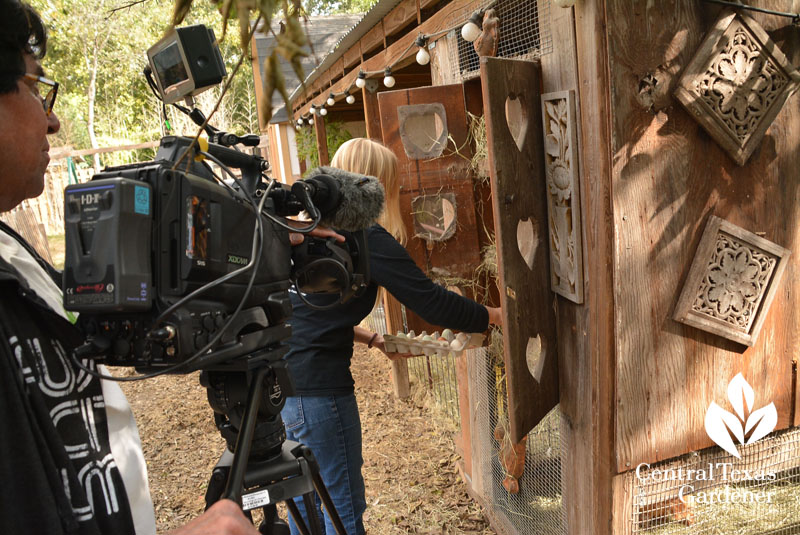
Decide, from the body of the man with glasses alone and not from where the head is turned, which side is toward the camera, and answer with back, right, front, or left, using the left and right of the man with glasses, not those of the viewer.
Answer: right

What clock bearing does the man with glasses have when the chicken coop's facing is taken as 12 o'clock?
The man with glasses is roughly at 12 o'clock from the chicken coop.

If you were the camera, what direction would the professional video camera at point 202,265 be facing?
facing away from the viewer and to the right of the viewer

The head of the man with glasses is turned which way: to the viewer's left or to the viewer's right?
to the viewer's right

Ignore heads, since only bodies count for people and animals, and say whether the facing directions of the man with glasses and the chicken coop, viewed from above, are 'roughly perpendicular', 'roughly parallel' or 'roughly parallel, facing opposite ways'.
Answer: roughly parallel, facing opposite ways

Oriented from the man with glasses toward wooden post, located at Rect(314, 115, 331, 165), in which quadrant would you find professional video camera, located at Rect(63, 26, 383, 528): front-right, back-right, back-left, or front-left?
front-right

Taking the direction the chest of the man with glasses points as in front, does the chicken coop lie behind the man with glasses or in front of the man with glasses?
in front

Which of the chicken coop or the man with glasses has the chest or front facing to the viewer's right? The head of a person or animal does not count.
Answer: the man with glasses

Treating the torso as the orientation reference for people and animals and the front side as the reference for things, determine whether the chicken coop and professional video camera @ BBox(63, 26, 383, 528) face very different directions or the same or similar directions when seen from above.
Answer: very different directions

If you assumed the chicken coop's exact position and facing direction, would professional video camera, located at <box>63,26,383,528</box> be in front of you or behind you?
in front

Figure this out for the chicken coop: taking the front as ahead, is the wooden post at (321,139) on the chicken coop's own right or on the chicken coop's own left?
on the chicken coop's own right

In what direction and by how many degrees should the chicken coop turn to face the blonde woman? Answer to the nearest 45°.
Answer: approximately 45° to its right
